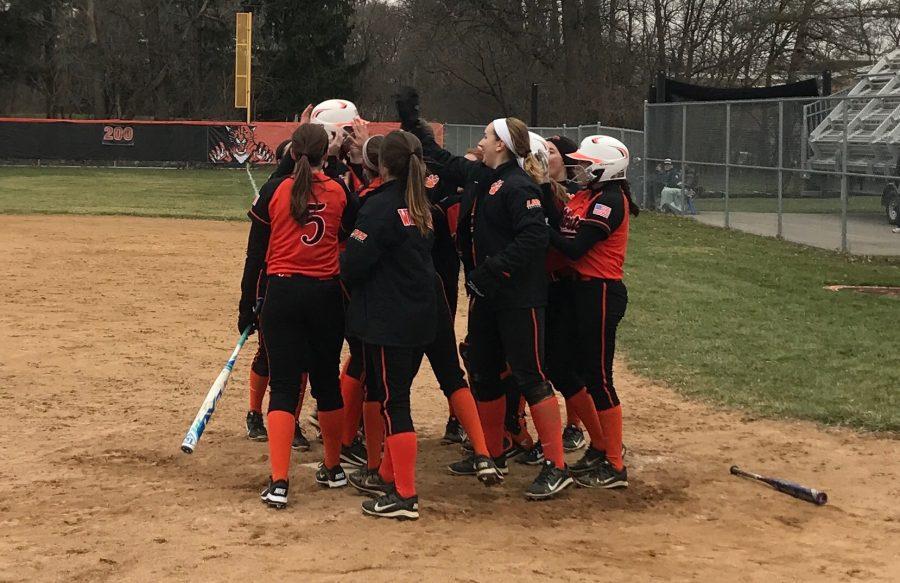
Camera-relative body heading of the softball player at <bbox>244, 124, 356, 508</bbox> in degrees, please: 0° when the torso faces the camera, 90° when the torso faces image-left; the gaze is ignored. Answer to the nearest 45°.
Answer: approximately 180°

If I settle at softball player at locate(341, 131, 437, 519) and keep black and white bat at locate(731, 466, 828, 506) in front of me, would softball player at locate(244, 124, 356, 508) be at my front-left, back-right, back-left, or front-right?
back-left

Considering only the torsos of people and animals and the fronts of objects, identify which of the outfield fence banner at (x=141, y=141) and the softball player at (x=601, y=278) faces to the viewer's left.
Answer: the softball player

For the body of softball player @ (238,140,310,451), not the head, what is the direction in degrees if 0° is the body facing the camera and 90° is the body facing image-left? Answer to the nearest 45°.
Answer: approximately 315°

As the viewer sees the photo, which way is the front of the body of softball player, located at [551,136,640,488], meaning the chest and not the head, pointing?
to the viewer's left

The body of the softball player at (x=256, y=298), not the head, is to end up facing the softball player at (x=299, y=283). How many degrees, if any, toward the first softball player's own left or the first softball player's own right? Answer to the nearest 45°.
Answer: approximately 45° to the first softball player's own right

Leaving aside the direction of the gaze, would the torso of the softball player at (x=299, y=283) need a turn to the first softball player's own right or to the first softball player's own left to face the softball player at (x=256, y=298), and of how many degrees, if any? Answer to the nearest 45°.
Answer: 0° — they already face them

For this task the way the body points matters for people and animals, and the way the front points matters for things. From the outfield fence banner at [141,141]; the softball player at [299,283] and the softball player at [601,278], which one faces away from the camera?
the softball player at [299,283]

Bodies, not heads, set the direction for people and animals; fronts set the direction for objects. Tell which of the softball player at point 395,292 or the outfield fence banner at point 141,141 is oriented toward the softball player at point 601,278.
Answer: the outfield fence banner
